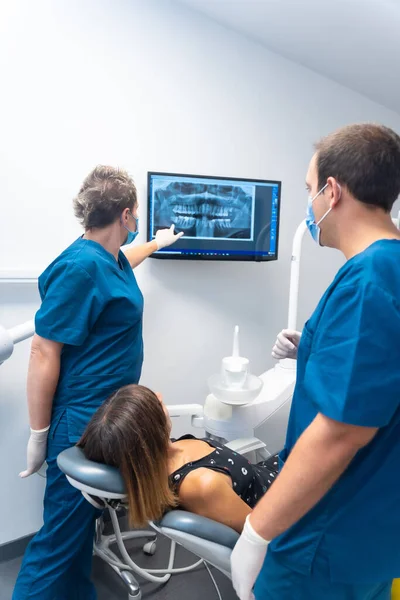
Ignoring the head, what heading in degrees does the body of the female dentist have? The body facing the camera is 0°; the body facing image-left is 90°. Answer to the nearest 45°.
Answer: approximately 270°

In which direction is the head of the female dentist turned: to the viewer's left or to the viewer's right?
to the viewer's right

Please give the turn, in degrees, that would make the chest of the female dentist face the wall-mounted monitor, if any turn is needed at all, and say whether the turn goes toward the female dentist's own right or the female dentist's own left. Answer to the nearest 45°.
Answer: approximately 45° to the female dentist's own left

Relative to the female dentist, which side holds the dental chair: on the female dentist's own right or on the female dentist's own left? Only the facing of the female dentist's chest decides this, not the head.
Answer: on the female dentist's own right
